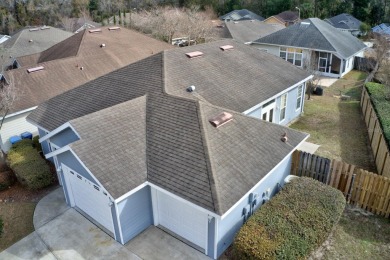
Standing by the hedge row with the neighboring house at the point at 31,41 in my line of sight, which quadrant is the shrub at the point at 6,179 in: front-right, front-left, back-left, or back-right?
front-left

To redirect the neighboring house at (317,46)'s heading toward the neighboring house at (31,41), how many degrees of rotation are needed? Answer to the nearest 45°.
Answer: approximately 135° to its left

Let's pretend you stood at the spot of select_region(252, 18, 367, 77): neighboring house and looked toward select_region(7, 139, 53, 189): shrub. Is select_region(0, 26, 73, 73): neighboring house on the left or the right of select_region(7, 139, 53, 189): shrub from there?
right

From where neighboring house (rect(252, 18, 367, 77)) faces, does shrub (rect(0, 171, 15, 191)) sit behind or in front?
behind

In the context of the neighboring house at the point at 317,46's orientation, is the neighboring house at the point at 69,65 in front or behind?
behind

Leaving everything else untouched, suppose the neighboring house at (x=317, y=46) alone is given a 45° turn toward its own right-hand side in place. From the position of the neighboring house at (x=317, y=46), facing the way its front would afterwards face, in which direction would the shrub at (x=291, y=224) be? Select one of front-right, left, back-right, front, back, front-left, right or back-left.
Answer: right

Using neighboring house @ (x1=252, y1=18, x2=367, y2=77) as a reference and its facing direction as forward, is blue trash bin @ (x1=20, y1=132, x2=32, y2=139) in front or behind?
behind

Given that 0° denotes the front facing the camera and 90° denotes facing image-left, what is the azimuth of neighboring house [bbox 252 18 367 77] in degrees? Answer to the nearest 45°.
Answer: approximately 225°

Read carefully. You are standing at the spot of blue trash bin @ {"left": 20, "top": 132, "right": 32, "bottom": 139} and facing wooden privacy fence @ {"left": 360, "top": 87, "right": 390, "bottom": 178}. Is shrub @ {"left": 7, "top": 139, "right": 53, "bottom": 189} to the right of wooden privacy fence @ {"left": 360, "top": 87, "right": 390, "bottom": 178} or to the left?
right
